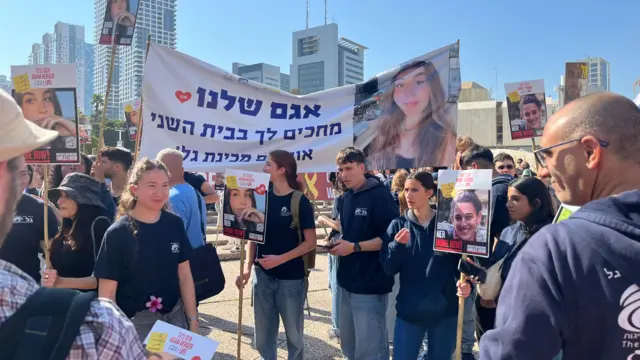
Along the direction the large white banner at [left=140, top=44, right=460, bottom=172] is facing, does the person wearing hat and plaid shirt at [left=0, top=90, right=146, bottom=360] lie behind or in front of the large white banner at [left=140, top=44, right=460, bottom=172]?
in front

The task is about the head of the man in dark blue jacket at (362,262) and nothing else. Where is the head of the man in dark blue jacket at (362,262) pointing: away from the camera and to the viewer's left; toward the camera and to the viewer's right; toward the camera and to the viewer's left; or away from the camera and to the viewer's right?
toward the camera and to the viewer's left

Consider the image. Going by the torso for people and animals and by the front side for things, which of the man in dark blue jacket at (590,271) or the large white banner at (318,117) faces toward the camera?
the large white banner

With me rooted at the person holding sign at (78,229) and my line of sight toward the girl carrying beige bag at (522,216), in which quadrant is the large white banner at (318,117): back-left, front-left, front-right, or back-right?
front-left

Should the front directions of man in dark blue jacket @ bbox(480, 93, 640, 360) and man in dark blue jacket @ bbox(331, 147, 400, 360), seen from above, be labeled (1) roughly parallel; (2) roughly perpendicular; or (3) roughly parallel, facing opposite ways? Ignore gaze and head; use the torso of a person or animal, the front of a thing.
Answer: roughly perpendicular

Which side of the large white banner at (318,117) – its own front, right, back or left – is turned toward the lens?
front

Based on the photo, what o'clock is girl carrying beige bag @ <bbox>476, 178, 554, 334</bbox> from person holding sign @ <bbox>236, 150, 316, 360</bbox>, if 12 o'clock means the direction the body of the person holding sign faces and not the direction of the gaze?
The girl carrying beige bag is roughly at 8 o'clock from the person holding sign.

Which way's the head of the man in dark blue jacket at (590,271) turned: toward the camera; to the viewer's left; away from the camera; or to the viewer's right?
to the viewer's left

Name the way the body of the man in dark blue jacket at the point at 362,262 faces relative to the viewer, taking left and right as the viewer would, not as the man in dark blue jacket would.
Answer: facing the viewer and to the left of the viewer

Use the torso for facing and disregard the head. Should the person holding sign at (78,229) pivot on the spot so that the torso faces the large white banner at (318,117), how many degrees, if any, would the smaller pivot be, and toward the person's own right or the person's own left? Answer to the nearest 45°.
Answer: approximately 135° to the person's own left

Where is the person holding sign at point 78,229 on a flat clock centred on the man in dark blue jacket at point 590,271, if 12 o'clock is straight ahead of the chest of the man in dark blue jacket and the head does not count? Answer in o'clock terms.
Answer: The person holding sign is roughly at 11 o'clock from the man in dark blue jacket.

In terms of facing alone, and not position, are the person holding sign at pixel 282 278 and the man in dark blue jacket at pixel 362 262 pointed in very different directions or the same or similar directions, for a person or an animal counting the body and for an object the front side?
same or similar directions

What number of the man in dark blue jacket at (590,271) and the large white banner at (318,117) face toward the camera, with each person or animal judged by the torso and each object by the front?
1

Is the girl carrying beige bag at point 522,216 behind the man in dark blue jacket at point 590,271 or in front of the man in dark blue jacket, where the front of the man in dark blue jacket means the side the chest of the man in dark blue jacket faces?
in front
